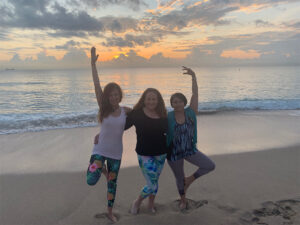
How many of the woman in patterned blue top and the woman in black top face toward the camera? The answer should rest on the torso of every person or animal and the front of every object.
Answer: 2

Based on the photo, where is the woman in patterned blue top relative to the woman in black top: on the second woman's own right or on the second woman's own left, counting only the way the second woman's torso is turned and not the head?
on the second woman's own left

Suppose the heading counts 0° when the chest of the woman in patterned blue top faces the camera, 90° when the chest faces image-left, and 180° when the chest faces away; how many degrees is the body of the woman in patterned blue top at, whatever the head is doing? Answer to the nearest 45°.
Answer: approximately 0°

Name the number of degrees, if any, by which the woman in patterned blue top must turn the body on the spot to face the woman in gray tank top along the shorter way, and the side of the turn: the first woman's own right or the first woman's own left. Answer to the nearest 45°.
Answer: approximately 90° to the first woman's own right

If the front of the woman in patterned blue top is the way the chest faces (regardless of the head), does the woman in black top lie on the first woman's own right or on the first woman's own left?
on the first woman's own right

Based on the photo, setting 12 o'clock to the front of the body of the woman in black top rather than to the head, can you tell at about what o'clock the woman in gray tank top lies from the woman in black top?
The woman in gray tank top is roughly at 3 o'clock from the woman in black top.
